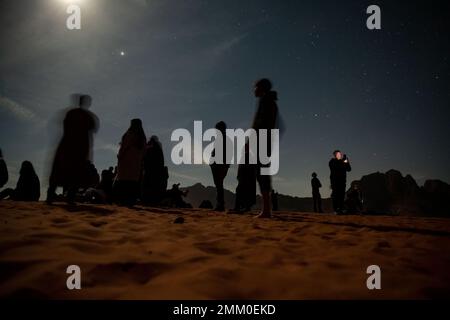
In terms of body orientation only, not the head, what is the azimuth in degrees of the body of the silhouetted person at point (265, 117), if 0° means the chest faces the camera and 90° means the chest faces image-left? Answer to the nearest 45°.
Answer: approximately 90°

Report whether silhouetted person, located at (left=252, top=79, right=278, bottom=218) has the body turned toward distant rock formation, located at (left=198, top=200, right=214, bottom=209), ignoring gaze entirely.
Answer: no

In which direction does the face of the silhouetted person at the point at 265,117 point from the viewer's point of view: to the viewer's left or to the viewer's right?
to the viewer's left

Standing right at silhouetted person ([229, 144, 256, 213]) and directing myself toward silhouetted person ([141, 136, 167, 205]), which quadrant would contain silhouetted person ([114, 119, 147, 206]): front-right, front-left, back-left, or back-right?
front-left
